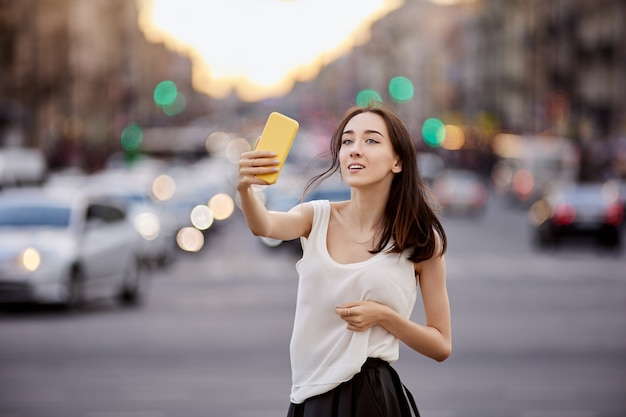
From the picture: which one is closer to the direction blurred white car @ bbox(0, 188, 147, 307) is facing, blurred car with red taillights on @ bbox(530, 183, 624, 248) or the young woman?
the young woman

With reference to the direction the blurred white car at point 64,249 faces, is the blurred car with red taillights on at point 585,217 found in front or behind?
behind

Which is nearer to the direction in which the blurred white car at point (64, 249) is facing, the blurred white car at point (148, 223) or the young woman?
the young woman

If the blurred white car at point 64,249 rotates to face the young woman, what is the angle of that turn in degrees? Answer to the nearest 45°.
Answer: approximately 45° to its left

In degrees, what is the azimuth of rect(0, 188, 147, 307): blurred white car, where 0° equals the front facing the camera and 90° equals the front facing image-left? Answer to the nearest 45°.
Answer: approximately 45°

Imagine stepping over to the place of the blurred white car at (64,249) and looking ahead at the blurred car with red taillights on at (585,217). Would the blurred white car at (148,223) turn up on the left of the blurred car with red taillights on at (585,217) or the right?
left

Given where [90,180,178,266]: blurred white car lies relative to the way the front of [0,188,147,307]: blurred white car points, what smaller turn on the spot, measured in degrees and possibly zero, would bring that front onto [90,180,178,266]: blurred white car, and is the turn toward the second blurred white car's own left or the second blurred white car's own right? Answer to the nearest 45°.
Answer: approximately 135° to the second blurred white car's own right
